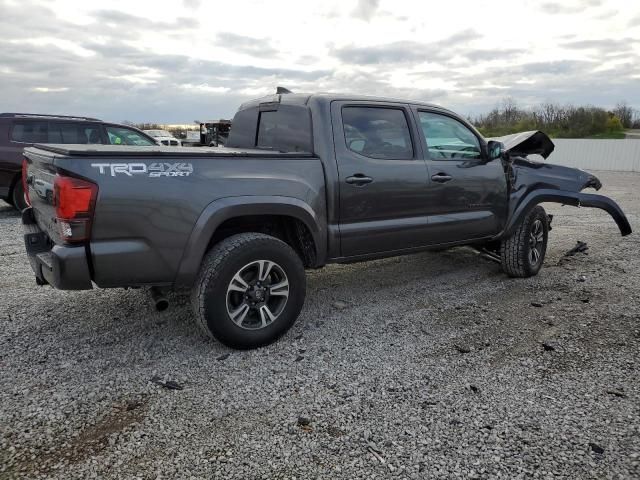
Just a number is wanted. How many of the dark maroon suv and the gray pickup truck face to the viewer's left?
0

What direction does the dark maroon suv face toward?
to the viewer's right

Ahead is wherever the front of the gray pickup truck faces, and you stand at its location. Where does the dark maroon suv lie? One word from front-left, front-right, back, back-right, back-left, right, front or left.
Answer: left

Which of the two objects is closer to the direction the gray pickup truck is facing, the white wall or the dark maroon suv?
the white wall

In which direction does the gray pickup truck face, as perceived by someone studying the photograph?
facing away from the viewer and to the right of the viewer

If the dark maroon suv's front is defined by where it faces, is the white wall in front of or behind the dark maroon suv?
in front

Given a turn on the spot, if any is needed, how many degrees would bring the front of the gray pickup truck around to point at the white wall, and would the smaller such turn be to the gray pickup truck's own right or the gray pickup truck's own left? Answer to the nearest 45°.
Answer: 0° — it already faces it

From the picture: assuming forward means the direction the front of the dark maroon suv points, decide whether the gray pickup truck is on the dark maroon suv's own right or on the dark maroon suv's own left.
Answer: on the dark maroon suv's own right
